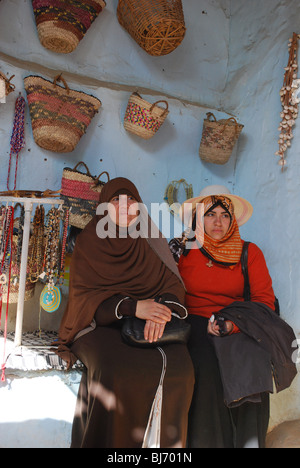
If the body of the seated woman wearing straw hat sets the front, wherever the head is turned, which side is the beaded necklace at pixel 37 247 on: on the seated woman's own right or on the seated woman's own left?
on the seated woman's own right

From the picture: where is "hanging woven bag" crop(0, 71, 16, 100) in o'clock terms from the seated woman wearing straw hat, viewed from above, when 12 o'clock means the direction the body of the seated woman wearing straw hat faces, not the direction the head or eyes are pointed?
The hanging woven bag is roughly at 3 o'clock from the seated woman wearing straw hat.

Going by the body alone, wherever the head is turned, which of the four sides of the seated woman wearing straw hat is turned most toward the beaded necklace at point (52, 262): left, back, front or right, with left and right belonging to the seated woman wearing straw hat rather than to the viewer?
right

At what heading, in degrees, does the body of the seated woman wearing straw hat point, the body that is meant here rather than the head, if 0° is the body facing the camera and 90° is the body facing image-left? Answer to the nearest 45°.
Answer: approximately 0°

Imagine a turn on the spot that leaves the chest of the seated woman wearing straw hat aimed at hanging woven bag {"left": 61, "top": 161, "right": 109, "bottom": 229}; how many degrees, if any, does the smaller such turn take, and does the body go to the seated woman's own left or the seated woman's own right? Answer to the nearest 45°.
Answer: approximately 90° to the seated woman's own right
